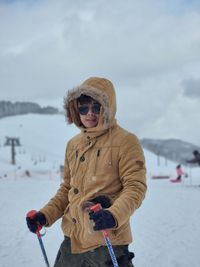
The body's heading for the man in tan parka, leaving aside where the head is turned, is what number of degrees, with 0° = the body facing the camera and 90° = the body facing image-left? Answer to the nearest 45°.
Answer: approximately 45°
